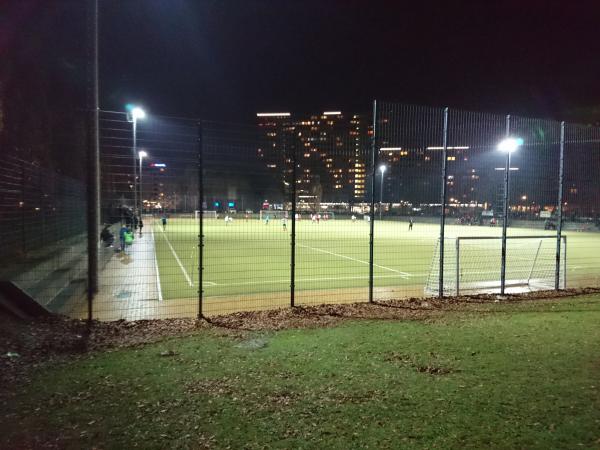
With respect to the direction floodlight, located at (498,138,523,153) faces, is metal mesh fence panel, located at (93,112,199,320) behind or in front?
in front
